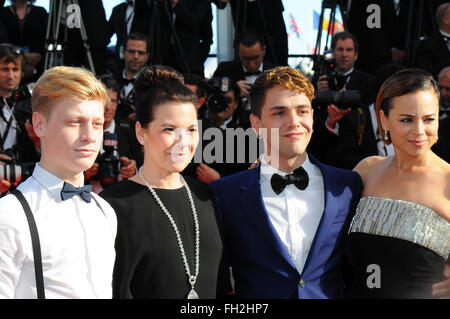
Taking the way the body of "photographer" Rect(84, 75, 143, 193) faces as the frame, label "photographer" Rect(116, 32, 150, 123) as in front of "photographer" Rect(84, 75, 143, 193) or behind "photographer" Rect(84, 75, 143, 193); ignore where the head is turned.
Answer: behind

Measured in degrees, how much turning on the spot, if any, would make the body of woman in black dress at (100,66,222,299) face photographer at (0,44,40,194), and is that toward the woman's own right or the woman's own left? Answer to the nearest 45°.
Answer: approximately 180°

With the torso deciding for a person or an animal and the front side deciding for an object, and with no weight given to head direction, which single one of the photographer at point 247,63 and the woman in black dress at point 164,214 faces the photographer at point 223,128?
the photographer at point 247,63

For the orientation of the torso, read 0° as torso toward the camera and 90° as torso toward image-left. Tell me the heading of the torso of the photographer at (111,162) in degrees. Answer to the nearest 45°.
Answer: approximately 0°

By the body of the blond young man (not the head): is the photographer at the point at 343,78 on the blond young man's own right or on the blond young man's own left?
on the blond young man's own left

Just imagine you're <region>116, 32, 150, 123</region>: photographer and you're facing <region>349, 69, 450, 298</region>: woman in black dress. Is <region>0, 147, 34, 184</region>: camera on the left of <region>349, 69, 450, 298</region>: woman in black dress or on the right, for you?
right

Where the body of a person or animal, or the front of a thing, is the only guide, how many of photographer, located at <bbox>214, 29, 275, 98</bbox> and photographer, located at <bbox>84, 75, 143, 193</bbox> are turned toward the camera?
2

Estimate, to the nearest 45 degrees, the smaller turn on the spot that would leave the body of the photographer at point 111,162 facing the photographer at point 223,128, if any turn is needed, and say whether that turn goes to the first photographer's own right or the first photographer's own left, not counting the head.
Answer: approximately 135° to the first photographer's own left

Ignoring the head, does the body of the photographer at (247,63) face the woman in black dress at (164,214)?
yes

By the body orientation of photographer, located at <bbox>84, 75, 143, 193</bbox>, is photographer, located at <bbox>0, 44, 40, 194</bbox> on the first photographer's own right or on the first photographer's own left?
on the first photographer's own right

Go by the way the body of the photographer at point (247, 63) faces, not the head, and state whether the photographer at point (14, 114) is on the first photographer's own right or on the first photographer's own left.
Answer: on the first photographer's own right

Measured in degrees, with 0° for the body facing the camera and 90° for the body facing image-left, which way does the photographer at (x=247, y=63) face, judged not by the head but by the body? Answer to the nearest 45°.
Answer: approximately 0°
